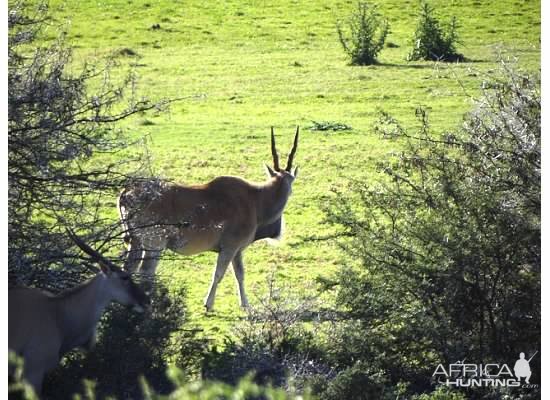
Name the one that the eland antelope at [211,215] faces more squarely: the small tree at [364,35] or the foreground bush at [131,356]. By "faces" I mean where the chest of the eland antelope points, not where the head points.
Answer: the small tree

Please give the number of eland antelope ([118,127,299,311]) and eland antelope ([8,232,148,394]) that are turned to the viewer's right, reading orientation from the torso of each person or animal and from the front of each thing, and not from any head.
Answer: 2

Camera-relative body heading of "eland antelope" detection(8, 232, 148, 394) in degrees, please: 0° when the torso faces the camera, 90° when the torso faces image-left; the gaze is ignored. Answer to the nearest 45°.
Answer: approximately 270°

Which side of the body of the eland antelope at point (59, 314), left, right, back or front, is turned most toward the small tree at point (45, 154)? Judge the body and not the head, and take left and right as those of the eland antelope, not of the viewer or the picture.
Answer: left

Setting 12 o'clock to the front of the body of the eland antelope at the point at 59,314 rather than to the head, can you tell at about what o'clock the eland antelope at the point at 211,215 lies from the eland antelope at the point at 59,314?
the eland antelope at the point at 211,215 is roughly at 10 o'clock from the eland antelope at the point at 59,314.

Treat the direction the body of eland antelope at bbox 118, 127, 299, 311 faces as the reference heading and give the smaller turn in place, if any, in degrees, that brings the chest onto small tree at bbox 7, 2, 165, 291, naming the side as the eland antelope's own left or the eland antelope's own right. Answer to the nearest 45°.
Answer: approximately 135° to the eland antelope's own right

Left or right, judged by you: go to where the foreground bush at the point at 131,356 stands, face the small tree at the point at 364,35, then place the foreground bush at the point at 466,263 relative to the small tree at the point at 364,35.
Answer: right

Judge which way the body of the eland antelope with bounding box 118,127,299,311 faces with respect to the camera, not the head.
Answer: to the viewer's right

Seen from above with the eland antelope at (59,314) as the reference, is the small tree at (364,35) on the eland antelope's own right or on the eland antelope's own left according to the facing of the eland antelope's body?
on the eland antelope's own left
